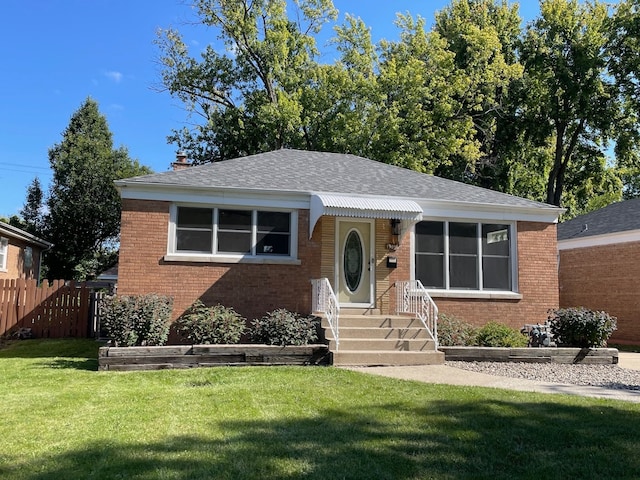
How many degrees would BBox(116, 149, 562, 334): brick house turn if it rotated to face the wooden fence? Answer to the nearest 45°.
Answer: approximately 90° to its right

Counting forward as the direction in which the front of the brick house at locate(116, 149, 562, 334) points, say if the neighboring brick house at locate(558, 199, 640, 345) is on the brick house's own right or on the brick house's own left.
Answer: on the brick house's own left

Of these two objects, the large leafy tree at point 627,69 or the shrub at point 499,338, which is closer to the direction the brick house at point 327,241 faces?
the shrub

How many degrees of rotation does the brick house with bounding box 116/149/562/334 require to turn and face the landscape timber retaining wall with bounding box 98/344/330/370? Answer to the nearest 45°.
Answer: approximately 45° to its right

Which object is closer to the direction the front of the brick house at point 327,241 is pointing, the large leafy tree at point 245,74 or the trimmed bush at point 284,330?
the trimmed bush

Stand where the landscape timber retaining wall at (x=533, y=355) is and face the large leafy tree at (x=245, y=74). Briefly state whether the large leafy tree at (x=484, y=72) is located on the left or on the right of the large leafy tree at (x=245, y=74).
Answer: right

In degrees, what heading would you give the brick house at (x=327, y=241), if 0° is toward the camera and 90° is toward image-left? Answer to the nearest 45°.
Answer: approximately 0°

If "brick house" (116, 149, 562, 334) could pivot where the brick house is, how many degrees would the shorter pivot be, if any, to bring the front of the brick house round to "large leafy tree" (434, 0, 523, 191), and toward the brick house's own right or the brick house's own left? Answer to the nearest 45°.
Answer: approximately 135° to the brick house's own left

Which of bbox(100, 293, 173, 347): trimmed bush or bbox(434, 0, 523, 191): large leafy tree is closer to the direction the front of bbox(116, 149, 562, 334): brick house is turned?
the trimmed bush

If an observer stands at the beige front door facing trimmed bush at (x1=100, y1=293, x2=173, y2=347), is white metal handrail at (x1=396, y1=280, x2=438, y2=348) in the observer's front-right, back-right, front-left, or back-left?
back-left

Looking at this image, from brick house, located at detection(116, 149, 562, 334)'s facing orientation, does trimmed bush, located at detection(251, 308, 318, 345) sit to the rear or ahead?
ahead

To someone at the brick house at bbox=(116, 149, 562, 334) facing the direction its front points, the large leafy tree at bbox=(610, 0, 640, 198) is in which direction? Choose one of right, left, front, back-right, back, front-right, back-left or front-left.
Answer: back-left

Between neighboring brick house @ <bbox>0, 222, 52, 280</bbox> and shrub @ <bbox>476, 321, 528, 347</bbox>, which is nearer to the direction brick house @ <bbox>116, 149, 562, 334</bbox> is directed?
the shrub

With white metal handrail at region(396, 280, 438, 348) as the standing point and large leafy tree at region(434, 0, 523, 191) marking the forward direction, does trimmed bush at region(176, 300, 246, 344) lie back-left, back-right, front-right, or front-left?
back-left

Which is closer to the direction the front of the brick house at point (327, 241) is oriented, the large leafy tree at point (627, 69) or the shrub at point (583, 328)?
the shrub

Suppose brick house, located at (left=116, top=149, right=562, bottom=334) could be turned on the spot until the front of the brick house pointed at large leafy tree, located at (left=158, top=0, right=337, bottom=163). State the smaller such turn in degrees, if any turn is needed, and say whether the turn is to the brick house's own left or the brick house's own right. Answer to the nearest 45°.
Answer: approximately 180°

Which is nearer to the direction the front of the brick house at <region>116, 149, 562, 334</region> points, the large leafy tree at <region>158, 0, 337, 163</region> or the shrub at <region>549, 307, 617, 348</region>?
the shrub
